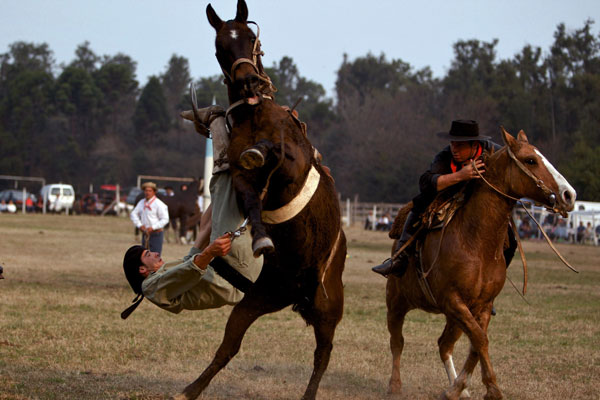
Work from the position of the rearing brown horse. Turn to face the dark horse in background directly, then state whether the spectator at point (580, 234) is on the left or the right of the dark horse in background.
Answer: right

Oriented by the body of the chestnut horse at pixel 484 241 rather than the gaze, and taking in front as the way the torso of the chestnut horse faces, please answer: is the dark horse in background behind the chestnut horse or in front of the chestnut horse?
behind

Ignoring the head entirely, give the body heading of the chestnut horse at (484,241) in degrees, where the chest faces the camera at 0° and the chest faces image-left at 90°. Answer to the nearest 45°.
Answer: approximately 315°

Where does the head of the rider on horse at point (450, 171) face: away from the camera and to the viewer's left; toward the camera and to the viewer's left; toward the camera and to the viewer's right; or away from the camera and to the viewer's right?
toward the camera and to the viewer's left

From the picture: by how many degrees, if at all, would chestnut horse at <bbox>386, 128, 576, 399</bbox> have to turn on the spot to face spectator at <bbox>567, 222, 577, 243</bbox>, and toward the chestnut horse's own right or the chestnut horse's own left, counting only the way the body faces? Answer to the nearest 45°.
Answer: approximately 135° to the chestnut horse's own left

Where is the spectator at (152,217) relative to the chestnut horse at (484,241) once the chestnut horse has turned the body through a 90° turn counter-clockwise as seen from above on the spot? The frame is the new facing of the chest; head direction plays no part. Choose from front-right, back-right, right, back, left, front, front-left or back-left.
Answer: left
